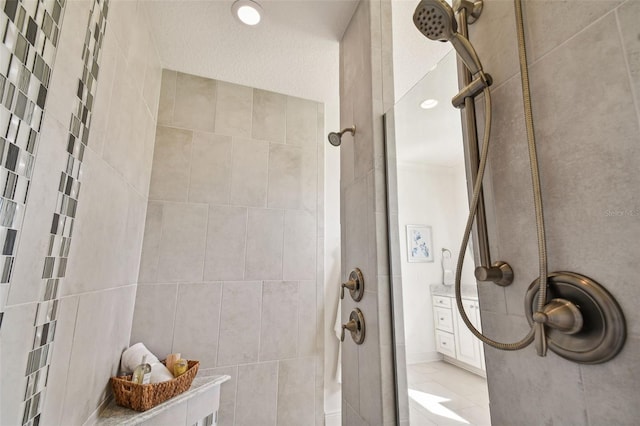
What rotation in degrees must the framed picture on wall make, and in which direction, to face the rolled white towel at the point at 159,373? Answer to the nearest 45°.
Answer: approximately 90° to its right

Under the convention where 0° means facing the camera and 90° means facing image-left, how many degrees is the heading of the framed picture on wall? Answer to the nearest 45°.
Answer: approximately 0°

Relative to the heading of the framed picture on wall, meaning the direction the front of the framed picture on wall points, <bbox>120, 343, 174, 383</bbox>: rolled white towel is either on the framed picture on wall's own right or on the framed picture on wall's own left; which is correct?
on the framed picture on wall's own right

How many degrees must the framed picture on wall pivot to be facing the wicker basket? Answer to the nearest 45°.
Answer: approximately 90° to its right
